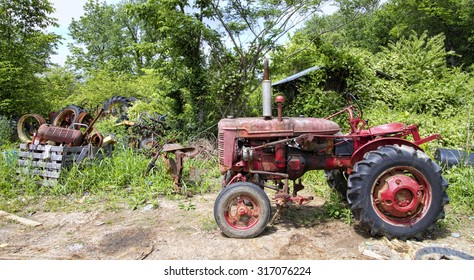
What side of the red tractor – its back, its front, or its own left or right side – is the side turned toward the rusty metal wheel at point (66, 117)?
front

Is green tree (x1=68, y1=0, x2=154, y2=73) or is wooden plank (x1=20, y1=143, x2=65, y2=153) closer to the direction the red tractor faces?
the wooden plank

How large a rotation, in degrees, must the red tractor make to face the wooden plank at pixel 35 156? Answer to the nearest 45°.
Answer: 0° — it already faces it

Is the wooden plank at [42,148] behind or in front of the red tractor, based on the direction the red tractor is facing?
in front

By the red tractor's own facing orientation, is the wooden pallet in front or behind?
in front

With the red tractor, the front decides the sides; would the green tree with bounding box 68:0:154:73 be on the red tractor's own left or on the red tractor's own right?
on the red tractor's own right

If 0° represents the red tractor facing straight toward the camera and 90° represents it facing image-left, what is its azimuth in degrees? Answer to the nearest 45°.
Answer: approximately 90°
